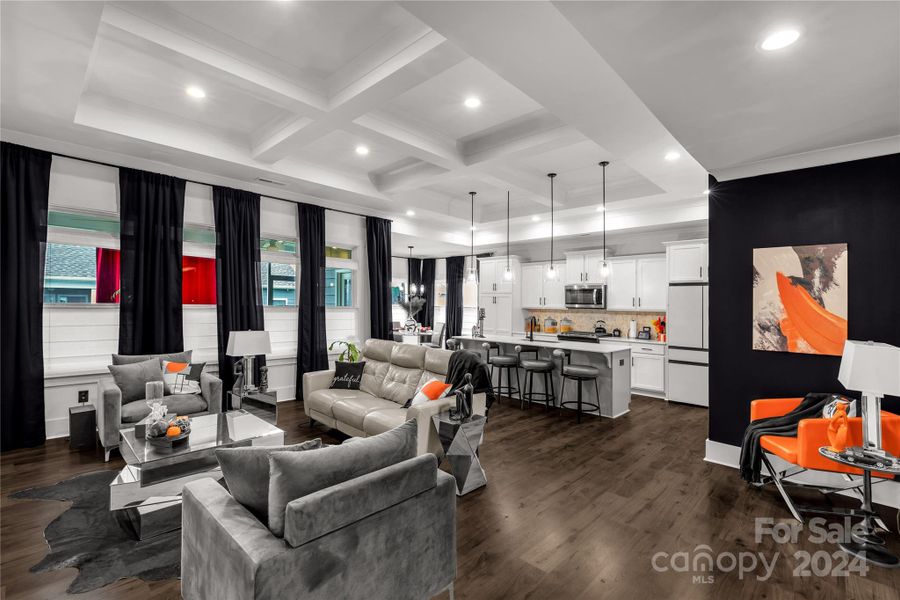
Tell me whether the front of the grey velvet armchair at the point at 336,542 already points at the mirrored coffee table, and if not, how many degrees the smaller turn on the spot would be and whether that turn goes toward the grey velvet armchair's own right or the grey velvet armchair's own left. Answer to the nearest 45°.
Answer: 0° — it already faces it

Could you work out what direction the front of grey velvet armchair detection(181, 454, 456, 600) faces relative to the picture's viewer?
facing away from the viewer and to the left of the viewer

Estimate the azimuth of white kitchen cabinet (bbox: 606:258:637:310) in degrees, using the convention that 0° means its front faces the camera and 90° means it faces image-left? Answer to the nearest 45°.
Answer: approximately 0°

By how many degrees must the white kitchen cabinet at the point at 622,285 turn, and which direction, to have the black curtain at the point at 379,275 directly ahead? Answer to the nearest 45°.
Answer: approximately 45° to its right

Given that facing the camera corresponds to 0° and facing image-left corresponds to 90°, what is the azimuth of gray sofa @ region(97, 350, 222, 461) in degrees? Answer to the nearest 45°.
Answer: approximately 315°

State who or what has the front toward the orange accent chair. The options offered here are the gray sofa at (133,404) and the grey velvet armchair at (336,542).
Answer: the gray sofa at (133,404)

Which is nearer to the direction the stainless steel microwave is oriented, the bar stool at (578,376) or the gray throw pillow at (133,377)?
the bar stool

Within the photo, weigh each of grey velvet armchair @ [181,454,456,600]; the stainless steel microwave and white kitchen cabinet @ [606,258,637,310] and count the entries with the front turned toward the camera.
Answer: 2
